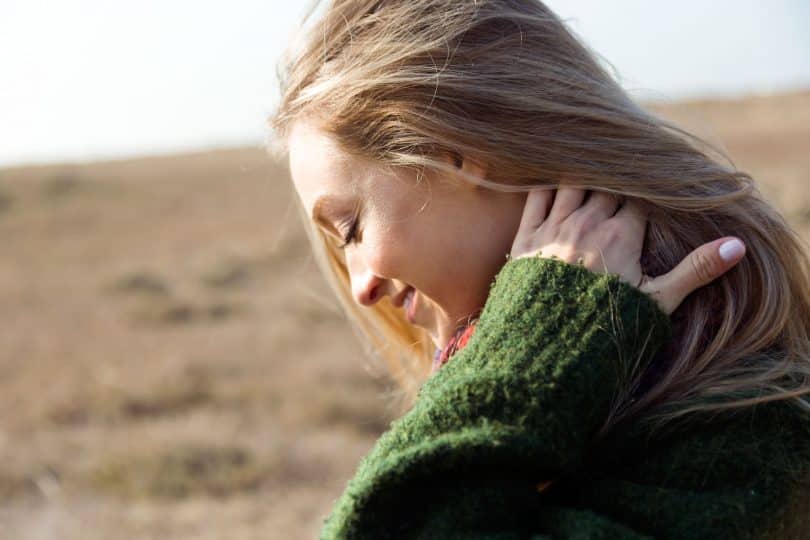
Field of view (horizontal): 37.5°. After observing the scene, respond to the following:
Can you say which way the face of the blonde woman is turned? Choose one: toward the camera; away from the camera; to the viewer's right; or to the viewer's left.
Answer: to the viewer's left

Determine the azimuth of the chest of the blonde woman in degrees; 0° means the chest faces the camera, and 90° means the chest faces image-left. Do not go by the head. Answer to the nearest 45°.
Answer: approximately 90°
